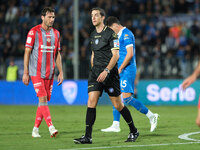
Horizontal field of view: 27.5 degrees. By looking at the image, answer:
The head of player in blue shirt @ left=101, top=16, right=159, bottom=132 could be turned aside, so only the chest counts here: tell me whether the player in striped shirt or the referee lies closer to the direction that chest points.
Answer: the player in striped shirt

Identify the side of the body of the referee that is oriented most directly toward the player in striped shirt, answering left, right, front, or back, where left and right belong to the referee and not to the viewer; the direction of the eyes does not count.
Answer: right

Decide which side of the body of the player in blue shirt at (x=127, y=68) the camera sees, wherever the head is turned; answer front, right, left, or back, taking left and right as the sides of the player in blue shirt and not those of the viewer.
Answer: left

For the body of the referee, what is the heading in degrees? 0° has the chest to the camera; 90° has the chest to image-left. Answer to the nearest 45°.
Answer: approximately 45°

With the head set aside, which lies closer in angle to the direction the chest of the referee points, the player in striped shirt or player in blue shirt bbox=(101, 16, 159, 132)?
the player in striped shirt

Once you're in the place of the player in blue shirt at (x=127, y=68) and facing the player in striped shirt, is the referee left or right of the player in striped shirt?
left

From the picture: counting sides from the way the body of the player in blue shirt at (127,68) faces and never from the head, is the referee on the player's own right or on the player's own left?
on the player's own left

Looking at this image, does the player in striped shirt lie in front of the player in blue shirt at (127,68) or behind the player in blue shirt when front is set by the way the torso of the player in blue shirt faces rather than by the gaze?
in front

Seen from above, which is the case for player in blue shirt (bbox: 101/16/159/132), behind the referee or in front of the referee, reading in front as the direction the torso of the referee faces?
behind
